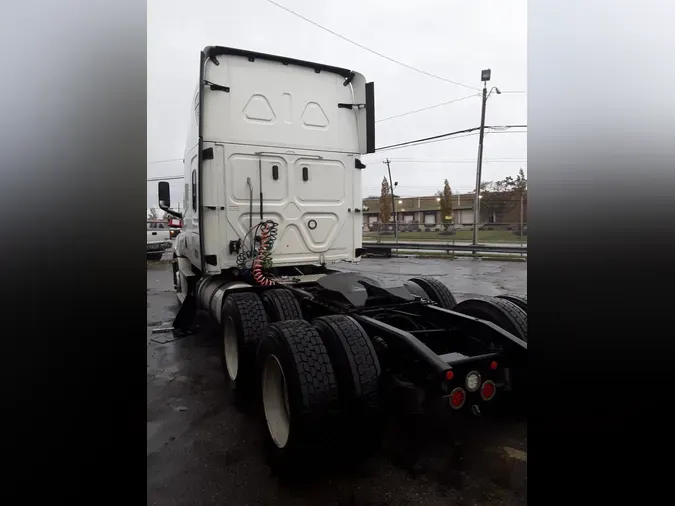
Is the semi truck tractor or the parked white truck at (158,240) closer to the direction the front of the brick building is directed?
the semi truck tractor

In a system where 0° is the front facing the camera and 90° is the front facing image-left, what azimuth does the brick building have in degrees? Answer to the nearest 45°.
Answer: approximately 0°

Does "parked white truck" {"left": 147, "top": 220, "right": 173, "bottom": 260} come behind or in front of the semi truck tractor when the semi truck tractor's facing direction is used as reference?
in front

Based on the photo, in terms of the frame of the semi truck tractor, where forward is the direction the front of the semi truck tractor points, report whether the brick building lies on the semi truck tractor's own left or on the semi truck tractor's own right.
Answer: on the semi truck tractor's own right

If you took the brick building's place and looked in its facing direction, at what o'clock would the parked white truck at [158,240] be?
The parked white truck is roughly at 2 o'clock from the brick building.

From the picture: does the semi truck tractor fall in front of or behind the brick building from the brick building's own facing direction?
in front

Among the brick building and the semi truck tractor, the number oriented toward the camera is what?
1

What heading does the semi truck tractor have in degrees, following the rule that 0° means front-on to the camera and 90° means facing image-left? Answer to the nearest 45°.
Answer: approximately 135°
